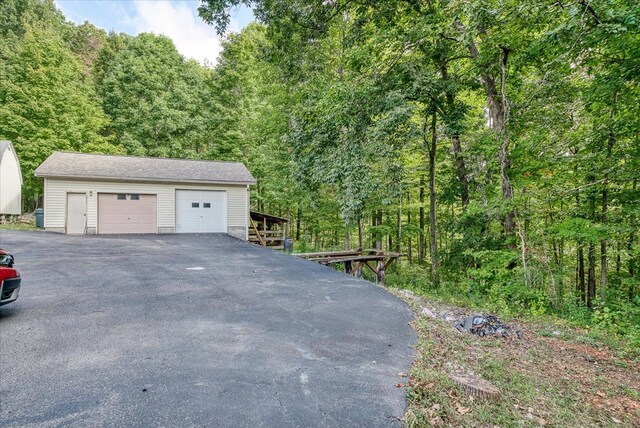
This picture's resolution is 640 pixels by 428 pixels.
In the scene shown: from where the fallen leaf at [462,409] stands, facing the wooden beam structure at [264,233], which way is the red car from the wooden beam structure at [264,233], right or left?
left

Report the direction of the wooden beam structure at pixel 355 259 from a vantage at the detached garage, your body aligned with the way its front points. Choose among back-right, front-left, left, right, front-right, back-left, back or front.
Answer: front-left

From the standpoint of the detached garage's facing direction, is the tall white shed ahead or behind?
behind

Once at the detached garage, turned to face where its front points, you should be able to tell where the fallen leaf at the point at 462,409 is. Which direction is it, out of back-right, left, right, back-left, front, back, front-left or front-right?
front

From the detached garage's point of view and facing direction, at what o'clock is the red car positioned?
The red car is roughly at 12 o'clock from the detached garage.

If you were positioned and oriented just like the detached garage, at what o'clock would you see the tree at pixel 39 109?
The tree is roughly at 5 o'clock from the detached garage.

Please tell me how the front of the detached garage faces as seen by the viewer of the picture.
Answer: facing the viewer

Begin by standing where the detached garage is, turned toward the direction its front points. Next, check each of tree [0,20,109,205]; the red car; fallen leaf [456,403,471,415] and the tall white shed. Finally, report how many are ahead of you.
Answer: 2

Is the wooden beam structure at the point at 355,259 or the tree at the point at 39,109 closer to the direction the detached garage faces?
the wooden beam structure

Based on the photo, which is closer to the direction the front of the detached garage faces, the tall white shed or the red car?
the red car

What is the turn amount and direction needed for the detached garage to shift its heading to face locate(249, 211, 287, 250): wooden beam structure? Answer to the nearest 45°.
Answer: approximately 90° to its left

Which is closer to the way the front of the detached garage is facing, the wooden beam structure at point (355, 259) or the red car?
the red car

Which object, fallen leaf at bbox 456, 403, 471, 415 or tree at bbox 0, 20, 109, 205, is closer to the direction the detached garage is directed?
the fallen leaf
